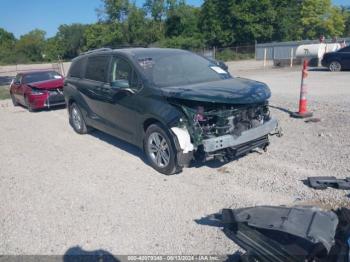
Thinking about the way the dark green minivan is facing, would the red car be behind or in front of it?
behind

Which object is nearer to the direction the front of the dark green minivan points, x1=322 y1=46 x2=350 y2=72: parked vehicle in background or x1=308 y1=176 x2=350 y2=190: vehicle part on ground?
the vehicle part on ground

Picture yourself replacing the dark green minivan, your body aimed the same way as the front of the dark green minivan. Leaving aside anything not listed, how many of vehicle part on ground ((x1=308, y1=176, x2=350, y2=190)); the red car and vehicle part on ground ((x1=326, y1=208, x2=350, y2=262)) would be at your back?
1

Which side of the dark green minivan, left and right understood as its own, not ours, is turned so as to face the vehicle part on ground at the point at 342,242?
front

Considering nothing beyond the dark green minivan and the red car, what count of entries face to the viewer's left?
0

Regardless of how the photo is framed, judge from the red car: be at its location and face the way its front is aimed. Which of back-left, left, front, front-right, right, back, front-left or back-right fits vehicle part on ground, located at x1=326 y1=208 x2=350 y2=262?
front-right

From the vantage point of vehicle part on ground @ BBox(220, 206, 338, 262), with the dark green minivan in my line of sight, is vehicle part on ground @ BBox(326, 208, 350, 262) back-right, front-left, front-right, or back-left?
back-right

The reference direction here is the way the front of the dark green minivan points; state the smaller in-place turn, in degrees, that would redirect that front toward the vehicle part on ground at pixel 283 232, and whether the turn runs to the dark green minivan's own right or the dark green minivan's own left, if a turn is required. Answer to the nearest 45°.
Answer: approximately 45° to the dark green minivan's own right

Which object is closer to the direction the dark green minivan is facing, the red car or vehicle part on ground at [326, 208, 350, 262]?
the vehicle part on ground

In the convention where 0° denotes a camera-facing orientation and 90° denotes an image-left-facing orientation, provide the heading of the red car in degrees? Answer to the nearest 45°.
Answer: approximately 315°

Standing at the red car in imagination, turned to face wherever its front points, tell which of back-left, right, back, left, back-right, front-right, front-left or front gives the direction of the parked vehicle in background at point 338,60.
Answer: front-left

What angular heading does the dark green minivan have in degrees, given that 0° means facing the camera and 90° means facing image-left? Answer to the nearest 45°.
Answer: approximately 315°

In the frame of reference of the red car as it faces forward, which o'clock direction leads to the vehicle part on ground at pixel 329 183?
The vehicle part on ground is roughly at 1 o'clock from the red car.

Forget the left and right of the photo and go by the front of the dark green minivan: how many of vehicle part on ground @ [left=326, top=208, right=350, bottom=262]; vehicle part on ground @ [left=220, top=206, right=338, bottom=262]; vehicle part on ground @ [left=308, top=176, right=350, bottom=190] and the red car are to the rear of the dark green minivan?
1

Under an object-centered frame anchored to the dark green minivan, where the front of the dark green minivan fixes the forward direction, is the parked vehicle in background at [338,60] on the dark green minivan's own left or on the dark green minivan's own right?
on the dark green minivan's own left
